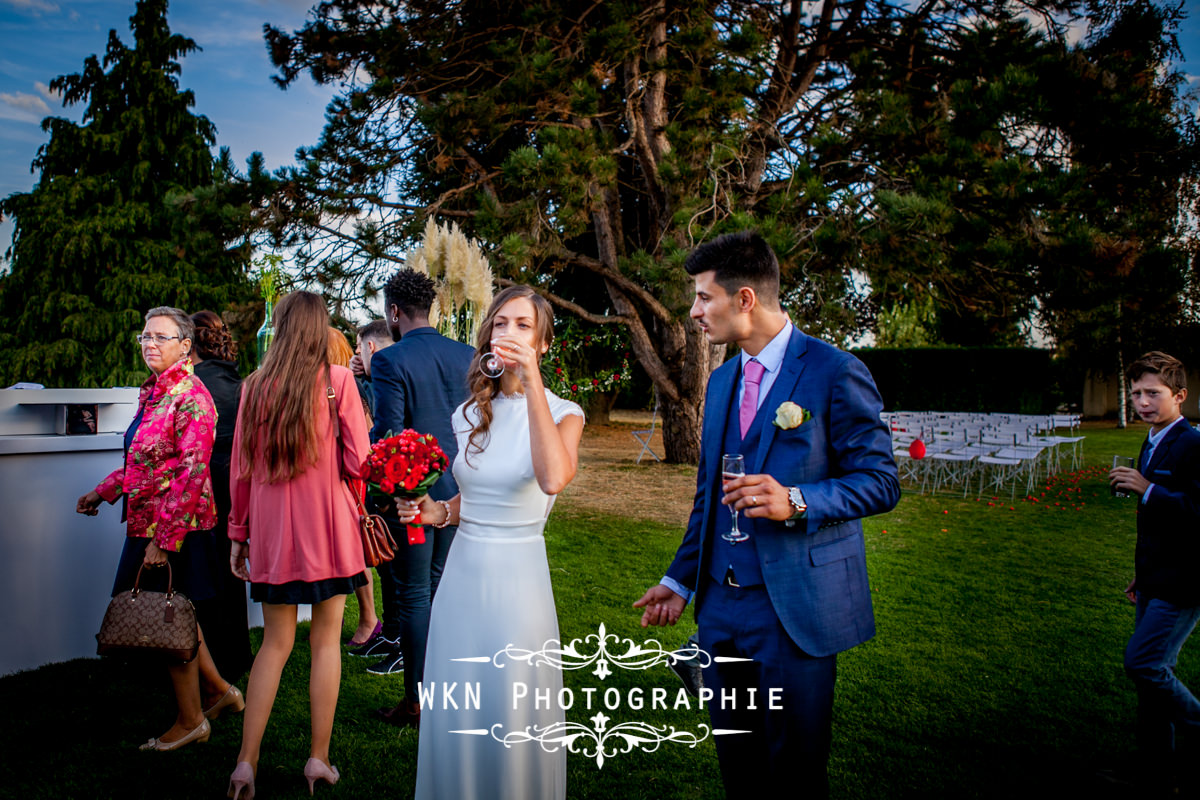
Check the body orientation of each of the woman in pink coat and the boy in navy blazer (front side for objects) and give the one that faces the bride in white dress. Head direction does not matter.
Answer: the boy in navy blazer

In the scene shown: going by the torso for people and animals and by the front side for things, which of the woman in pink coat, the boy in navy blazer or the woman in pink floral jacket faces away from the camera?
the woman in pink coat

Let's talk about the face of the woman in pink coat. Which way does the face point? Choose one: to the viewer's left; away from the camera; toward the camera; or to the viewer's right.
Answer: away from the camera

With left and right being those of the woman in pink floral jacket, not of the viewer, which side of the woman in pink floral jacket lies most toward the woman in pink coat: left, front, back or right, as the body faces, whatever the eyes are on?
left

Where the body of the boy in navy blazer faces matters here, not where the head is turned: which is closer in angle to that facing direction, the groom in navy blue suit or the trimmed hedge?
the groom in navy blue suit

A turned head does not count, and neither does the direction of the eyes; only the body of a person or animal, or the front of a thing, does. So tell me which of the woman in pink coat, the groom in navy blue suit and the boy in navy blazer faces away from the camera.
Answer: the woman in pink coat

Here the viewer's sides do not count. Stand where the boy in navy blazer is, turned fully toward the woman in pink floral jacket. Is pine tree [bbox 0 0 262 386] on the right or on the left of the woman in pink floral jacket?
right

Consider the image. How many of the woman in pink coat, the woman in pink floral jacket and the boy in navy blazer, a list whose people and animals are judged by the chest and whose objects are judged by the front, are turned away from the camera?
1

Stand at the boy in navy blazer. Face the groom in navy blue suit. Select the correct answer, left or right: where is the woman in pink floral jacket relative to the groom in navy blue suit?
right

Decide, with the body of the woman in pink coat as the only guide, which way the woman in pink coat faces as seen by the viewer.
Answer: away from the camera

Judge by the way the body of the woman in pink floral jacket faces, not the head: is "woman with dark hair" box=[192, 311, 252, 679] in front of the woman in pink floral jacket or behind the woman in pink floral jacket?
behind

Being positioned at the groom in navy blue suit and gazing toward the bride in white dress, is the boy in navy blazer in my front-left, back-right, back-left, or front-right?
back-right

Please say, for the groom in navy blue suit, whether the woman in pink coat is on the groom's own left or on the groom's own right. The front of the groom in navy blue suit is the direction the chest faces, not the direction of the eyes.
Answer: on the groom's own right

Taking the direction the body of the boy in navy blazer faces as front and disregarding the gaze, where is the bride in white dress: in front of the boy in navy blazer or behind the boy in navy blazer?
in front

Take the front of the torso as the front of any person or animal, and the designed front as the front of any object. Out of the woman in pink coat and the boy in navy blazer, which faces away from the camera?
the woman in pink coat
